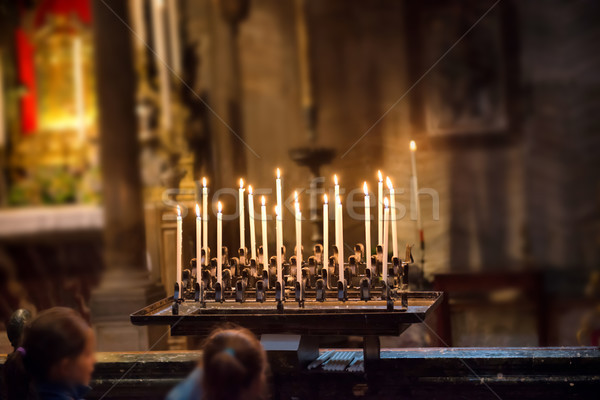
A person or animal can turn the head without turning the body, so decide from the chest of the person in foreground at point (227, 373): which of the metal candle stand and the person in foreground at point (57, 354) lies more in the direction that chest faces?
the metal candle stand

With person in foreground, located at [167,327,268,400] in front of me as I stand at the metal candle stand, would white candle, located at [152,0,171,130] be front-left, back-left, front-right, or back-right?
back-right

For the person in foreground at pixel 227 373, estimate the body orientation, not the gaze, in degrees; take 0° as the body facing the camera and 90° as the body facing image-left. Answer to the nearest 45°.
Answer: approximately 225°

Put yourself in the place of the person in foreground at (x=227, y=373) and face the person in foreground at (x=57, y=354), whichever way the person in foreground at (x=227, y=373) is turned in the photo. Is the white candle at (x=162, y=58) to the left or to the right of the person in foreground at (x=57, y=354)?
right

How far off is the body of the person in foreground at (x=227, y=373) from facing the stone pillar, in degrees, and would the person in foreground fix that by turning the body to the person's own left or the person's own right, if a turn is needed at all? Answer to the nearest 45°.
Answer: approximately 45° to the person's own left

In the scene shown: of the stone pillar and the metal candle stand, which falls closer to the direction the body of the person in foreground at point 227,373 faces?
the metal candle stand

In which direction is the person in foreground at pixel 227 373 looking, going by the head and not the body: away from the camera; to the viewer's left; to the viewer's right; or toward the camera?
away from the camera

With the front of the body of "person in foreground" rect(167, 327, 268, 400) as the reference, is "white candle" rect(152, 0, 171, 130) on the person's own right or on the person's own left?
on the person's own left

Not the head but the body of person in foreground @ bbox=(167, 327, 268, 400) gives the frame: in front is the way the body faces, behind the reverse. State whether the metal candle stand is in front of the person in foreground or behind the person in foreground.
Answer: in front
